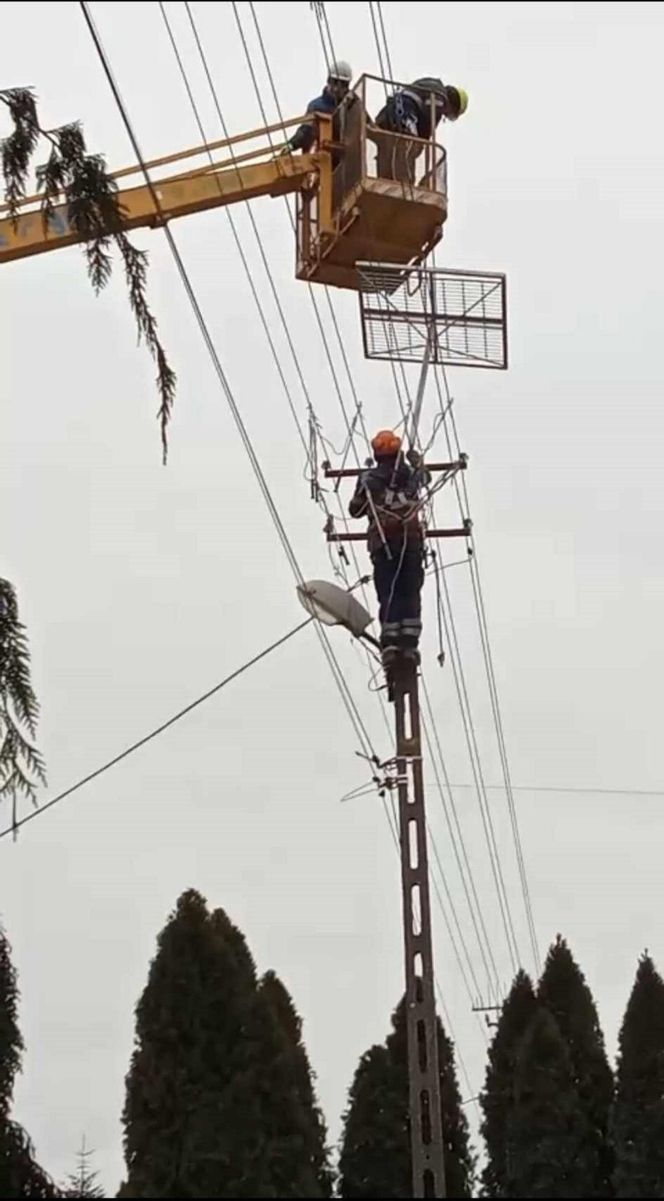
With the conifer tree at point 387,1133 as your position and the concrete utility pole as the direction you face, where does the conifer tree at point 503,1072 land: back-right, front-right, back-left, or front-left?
back-left

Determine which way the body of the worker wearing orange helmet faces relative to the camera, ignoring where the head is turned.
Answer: away from the camera

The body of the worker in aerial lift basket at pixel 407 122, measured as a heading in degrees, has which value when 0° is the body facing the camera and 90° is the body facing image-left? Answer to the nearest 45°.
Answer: approximately 270°

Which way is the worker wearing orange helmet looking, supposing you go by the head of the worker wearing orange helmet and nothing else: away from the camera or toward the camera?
away from the camera
